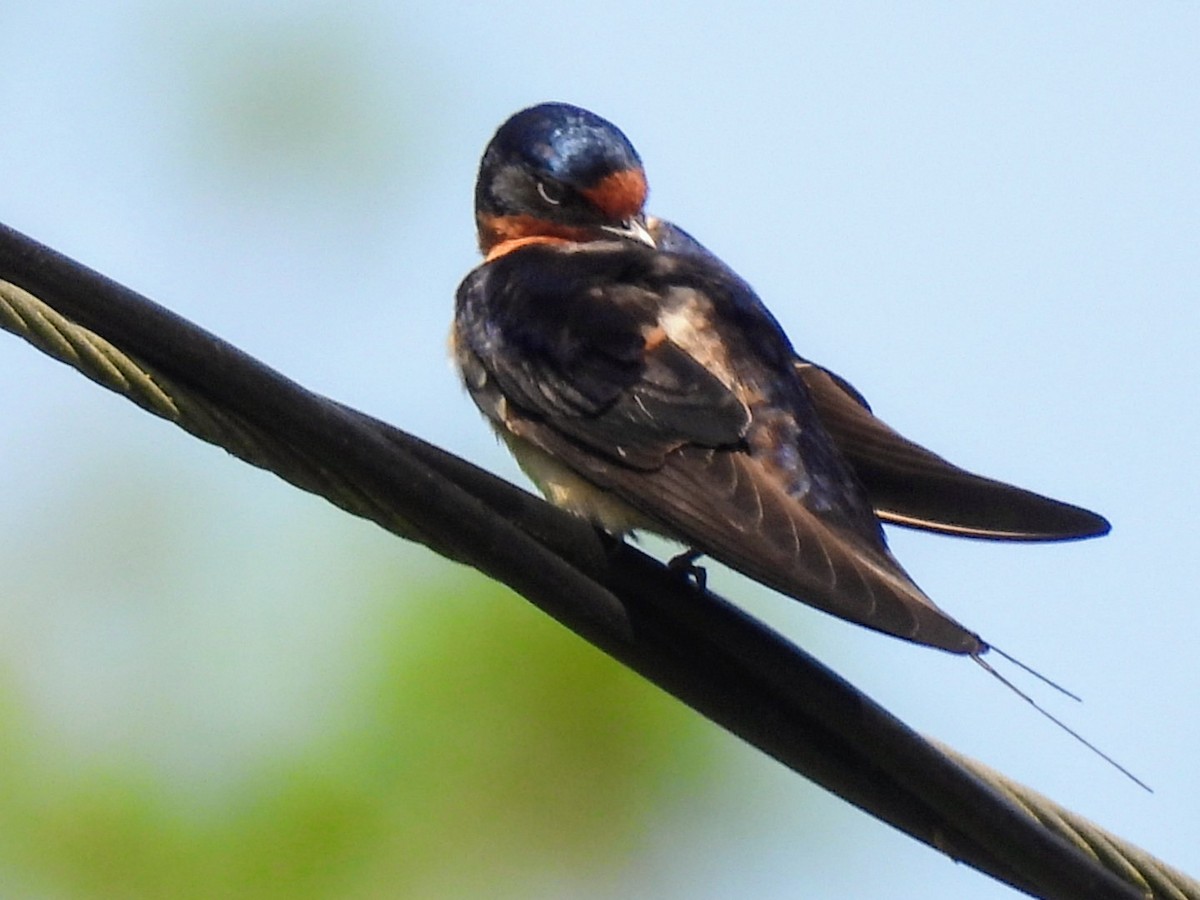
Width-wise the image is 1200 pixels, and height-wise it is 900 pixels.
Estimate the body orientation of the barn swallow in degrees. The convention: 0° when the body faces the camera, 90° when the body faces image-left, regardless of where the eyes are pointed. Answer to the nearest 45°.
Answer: approximately 135°
